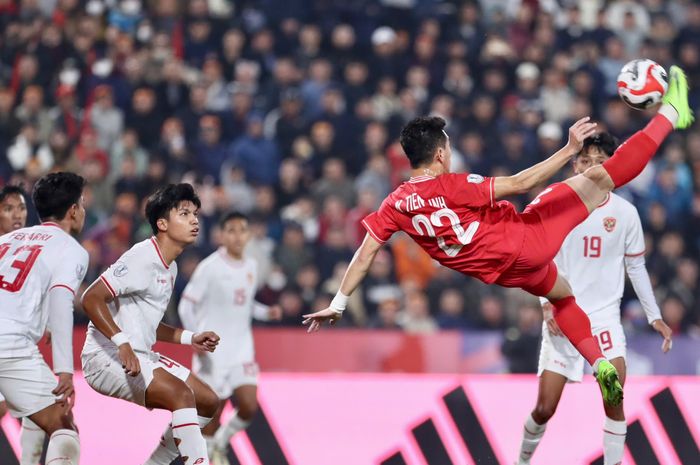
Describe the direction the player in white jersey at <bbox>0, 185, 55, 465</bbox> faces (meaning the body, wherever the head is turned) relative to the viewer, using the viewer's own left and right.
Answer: facing the viewer and to the right of the viewer

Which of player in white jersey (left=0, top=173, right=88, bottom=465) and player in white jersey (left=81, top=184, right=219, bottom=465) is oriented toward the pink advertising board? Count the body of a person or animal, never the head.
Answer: player in white jersey (left=0, top=173, right=88, bottom=465)

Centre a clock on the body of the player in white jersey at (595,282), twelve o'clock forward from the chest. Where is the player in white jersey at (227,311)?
the player in white jersey at (227,311) is roughly at 4 o'clock from the player in white jersey at (595,282).

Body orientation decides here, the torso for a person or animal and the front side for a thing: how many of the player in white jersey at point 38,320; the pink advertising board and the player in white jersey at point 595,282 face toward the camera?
2

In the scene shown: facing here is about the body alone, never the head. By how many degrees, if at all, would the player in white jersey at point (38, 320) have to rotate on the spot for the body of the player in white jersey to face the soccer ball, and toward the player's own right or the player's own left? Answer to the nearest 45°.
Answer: approximately 45° to the player's own right

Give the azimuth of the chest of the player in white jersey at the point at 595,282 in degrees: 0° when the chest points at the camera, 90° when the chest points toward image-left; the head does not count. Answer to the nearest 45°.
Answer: approximately 0°

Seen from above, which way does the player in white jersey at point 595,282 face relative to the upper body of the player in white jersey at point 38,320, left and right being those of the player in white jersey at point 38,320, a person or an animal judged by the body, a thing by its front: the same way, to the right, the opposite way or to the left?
the opposite way

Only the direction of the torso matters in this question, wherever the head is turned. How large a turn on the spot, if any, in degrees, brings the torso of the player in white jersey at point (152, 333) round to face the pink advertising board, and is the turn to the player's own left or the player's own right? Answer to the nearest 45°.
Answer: approximately 90° to the player's own left

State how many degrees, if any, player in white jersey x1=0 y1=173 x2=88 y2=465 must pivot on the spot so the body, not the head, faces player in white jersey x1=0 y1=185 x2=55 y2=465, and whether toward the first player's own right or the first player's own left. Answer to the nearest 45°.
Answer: approximately 45° to the first player's own left

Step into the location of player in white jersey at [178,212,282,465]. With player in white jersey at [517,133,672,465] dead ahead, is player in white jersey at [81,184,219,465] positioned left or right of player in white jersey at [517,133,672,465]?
right

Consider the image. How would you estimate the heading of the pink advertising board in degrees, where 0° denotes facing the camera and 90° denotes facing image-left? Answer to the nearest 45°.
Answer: approximately 0°

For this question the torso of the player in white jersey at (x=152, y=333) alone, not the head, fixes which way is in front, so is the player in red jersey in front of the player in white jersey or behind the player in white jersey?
in front
